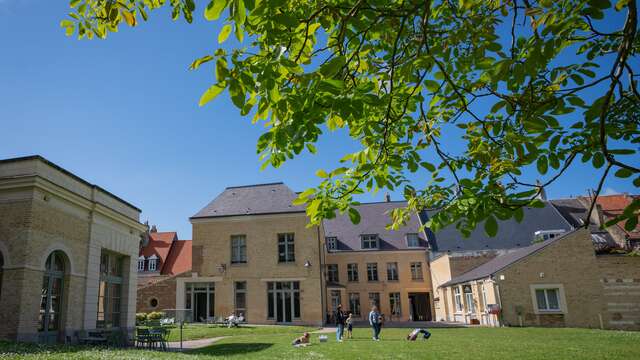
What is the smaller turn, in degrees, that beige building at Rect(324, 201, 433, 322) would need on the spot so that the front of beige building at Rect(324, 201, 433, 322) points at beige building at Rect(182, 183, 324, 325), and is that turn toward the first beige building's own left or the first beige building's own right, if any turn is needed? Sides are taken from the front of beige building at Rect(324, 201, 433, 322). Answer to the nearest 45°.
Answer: approximately 45° to the first beige building's own right

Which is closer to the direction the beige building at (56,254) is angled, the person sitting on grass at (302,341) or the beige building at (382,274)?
the person sitting on grass

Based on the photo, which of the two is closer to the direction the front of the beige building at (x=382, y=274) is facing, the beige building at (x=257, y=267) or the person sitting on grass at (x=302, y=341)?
the person sitting on grass

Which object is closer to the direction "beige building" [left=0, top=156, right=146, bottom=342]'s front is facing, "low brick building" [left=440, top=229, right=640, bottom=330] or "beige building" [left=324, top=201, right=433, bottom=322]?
the low brick building

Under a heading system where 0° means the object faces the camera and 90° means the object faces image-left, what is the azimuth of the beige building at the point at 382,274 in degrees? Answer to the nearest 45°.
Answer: approximately 0°

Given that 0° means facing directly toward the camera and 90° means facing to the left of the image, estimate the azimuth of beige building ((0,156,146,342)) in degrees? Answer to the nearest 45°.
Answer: approximately 315°

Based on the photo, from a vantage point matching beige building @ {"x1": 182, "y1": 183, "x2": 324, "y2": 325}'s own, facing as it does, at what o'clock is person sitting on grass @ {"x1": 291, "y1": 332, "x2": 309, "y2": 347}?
The person sitting on grass is roughly at 12 o'clock from the beige building.

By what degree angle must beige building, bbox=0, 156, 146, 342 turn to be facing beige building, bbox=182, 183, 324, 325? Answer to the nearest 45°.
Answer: approximately 90° to its left

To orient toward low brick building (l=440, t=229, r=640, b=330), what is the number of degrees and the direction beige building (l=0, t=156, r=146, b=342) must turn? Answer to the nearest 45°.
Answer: approximately 45° to its left

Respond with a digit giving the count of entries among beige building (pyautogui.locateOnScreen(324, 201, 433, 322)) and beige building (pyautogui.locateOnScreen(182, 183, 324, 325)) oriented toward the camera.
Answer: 2

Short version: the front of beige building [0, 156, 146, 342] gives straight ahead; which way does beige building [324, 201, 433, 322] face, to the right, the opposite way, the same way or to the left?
to the right
